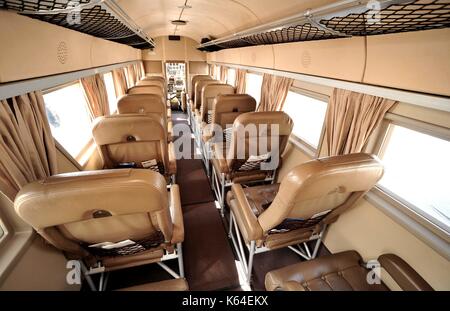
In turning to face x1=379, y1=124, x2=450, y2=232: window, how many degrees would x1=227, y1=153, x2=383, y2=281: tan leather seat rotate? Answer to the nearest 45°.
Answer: approximately 90° to its right

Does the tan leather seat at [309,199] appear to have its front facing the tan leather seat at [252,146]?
yes

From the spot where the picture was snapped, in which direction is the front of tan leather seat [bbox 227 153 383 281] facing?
facing away from the viewer and to the left of the viewer

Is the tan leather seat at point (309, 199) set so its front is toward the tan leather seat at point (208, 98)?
yes

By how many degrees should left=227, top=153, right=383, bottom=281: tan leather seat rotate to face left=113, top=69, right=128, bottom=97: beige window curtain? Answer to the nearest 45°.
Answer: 0° — it already faces it

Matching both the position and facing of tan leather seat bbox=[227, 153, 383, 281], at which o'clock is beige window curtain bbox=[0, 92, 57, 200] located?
The beige window curtain is roughly at 10 o'clock from the tan leather seat.

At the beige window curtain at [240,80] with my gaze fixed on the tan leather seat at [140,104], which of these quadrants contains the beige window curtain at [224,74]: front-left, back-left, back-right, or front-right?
back-right

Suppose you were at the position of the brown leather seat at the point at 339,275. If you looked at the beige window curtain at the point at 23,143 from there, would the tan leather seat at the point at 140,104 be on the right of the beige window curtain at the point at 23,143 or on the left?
right

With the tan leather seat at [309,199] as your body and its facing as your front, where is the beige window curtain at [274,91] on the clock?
The beige window curtain is roughly at 1 o'clock from the tan leather seat.

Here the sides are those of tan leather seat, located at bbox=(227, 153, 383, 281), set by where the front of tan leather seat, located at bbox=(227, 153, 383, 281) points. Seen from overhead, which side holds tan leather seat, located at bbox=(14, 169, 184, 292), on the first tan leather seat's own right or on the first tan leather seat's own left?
on the first tan leather seat's own left

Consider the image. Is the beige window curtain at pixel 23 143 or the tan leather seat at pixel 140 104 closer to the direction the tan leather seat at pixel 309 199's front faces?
the tan leather seat
